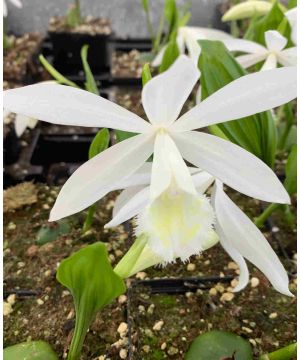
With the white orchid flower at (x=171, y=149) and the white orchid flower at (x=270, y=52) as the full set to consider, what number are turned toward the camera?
2

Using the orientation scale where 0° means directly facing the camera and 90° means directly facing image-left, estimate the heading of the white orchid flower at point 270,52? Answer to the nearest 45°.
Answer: approximately 0°

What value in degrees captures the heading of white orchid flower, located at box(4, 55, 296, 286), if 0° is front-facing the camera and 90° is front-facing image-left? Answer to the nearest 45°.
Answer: approximately 0°
